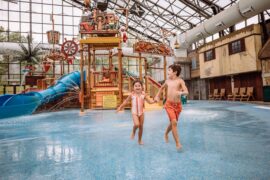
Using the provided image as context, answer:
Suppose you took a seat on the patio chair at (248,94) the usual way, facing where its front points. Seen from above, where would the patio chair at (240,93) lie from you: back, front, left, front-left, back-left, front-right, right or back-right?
right

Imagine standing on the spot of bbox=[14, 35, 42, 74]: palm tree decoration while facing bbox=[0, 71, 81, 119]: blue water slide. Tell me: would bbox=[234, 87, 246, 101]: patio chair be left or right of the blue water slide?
left

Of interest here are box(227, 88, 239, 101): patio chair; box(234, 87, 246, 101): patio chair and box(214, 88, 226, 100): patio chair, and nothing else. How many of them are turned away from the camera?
0

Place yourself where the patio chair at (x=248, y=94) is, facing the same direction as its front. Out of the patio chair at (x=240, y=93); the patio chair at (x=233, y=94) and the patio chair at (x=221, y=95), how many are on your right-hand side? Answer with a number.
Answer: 3

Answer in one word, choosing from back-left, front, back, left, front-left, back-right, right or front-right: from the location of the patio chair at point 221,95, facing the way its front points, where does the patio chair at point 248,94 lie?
left

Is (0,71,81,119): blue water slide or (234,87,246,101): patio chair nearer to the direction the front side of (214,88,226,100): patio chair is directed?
the blue water slide

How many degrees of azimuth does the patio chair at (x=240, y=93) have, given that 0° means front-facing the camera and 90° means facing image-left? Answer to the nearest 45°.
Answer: approximately 45°

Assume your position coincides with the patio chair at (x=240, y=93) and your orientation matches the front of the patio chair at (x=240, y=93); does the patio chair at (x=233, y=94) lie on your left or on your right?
on your right

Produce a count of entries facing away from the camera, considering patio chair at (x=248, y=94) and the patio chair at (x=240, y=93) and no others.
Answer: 0

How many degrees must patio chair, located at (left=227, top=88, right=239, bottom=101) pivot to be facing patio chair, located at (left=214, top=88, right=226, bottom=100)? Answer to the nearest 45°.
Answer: approximately 90° to its right

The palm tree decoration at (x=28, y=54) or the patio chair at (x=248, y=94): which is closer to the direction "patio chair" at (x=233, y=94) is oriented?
the palm tree decoration

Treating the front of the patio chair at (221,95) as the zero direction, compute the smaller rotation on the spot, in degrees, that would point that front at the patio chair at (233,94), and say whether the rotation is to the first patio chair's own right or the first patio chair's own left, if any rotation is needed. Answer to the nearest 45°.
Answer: approximately 90° to the first patio chair's own left

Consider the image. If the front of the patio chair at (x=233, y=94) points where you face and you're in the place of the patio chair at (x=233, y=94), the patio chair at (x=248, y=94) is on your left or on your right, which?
on your left

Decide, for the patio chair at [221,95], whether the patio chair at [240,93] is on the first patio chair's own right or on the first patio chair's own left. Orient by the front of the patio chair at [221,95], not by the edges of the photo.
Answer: on the first patio chair's own left
